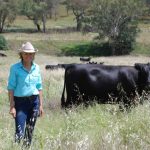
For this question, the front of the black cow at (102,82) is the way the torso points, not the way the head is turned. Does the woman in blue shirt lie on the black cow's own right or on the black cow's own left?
on the black cow's own right

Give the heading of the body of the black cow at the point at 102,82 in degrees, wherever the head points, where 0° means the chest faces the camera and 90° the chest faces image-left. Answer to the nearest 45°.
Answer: approximately 270°
